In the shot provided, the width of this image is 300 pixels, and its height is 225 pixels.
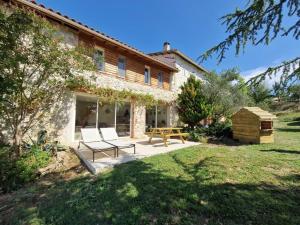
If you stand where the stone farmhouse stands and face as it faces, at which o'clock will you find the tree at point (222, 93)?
The tree is roughly at 10 o'clock from the stone farmhouse.

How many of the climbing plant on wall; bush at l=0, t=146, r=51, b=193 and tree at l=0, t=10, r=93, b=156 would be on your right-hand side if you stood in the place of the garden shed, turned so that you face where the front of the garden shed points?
3

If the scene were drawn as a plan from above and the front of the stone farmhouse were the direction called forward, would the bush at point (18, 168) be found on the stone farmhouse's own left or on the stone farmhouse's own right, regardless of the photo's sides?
on the stone farmhouse's own right

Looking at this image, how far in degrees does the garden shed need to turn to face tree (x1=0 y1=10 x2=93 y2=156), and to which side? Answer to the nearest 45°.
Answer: approximately 90° to its right

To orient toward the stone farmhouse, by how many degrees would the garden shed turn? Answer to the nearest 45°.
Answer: approximately 90° to its right

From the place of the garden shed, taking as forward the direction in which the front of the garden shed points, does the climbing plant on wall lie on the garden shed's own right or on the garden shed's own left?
on the garden shed's own right

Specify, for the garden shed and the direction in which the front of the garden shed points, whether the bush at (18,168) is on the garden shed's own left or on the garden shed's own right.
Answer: on the garden shed's own right

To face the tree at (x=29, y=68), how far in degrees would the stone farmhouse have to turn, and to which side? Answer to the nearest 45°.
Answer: approximately 90° to its right

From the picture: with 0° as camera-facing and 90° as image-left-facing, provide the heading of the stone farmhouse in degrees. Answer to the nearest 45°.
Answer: approximately 315°

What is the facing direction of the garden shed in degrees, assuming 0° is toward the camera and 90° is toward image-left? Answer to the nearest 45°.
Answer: approximately 315°
